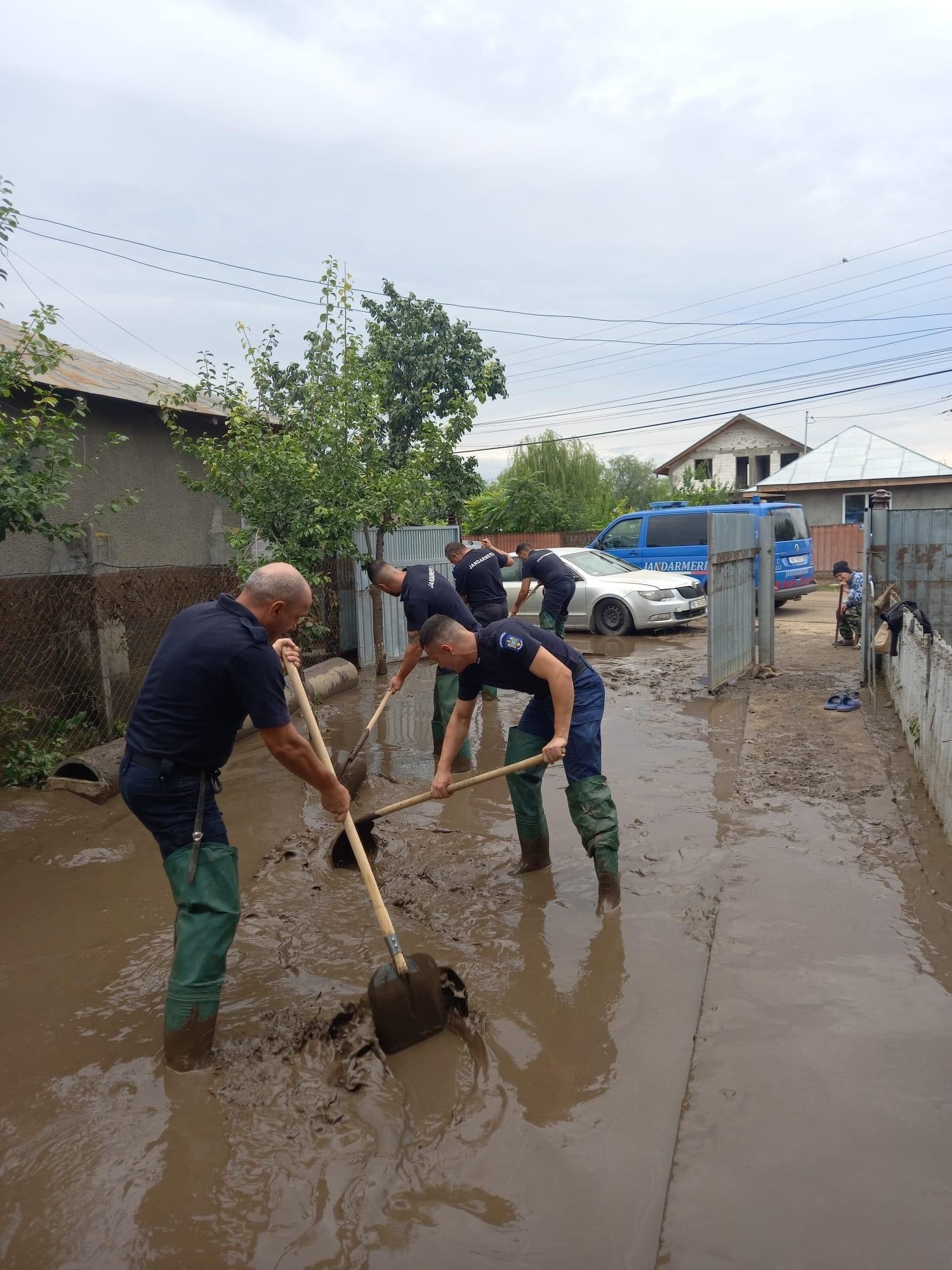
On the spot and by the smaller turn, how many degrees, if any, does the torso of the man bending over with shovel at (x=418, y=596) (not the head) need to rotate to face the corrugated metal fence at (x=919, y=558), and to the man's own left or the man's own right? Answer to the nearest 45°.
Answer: approximately 135° to the man's own right

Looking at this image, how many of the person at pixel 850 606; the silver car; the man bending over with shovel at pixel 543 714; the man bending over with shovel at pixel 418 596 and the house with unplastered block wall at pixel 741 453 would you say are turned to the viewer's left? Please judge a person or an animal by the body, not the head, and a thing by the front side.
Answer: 3

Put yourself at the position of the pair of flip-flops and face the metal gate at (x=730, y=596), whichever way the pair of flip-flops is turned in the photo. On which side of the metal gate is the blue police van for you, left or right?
right

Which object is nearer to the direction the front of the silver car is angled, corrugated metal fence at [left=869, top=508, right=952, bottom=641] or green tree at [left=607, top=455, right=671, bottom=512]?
the corrugated metal fence

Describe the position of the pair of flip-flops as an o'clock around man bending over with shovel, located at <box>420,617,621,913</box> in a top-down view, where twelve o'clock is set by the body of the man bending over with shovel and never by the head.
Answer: The pair of flip-flops is roughly at 4 o'clock from the man bending over with shovel.

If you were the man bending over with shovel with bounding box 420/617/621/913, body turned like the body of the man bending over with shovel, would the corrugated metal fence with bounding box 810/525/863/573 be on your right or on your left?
on your right

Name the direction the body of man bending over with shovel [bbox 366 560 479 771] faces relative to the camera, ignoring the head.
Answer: to the viewer's left

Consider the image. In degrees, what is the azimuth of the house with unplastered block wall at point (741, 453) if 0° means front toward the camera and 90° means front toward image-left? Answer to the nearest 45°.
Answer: approximately 0°

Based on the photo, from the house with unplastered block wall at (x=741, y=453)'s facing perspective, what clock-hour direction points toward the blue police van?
The blue police van is roughly at 12 o'clock from the house with unplastered block wall.

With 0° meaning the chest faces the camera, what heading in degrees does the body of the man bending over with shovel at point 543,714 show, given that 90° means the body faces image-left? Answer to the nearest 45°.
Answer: approximately 90°

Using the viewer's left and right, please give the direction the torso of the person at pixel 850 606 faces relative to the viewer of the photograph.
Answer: facing to the left of the viewer
